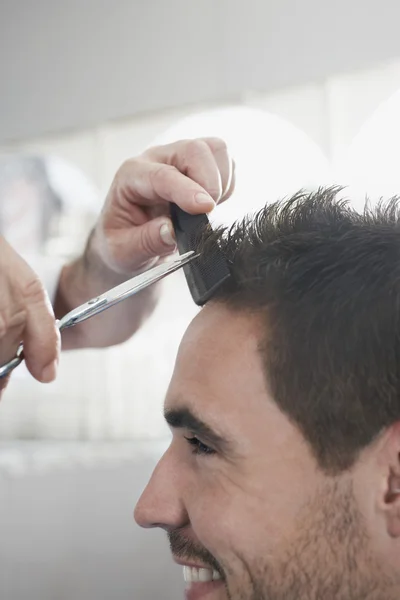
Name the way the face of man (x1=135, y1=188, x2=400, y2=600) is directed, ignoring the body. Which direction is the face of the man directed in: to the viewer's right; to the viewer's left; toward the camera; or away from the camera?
to the viewer's left
